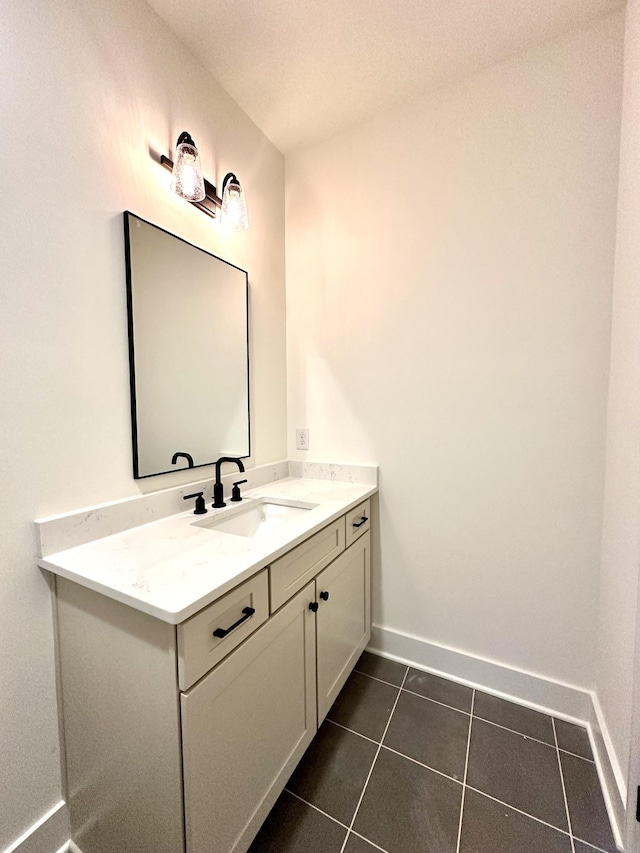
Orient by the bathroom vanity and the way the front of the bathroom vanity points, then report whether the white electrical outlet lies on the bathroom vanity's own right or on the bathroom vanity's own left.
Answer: on the bathroom vanity's own left

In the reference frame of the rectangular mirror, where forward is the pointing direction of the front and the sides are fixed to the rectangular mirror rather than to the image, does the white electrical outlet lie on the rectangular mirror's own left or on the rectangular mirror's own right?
on the rectangular mirror's own left

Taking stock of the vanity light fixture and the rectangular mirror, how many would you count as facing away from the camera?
0

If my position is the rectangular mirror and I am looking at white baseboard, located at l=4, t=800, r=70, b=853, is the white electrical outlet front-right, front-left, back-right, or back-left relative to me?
back-left

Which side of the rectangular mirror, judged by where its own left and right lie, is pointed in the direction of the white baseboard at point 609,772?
front

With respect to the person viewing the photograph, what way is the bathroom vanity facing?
facing the viewer and to the right of the viewer
